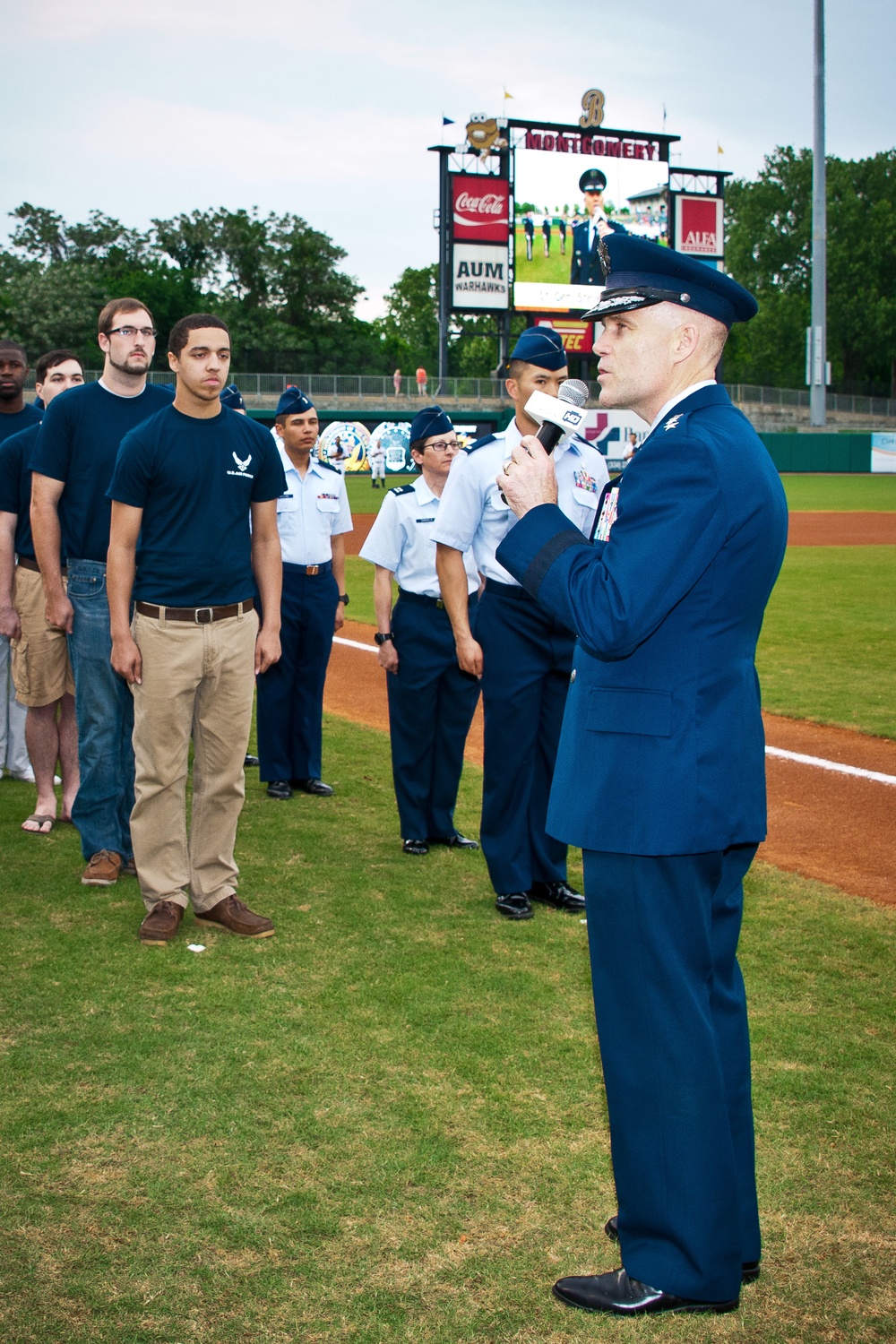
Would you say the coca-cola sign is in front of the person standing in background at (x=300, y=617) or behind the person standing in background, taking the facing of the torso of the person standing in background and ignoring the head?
behind

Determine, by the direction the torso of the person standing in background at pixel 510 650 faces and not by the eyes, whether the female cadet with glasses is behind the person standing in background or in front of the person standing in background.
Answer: behind

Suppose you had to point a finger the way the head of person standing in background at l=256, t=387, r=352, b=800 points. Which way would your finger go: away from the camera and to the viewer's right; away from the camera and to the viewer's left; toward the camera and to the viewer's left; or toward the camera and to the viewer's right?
toward the camera and to the viewer's right

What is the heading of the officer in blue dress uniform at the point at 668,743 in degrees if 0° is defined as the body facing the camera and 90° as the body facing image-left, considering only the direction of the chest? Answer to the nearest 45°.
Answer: approximately 90°

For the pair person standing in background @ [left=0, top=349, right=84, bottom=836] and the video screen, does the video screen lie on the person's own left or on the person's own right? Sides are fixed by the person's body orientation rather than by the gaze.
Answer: on the person's own left

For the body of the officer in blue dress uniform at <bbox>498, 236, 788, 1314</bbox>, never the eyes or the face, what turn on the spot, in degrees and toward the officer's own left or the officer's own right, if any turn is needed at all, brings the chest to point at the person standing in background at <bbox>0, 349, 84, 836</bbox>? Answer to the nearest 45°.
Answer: approximately 45° to the officer's own right

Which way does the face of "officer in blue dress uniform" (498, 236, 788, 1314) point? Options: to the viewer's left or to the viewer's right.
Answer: to the viewer's left

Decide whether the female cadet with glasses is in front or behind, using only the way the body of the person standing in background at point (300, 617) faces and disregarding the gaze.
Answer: in front

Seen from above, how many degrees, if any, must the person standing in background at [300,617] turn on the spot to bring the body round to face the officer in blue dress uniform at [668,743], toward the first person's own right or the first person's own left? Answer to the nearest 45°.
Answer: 0° — they already face them

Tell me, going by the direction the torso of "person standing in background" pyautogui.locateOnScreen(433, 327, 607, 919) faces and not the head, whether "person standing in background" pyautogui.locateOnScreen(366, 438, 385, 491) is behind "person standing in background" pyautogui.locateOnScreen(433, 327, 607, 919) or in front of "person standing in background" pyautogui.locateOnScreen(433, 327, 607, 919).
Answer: behind

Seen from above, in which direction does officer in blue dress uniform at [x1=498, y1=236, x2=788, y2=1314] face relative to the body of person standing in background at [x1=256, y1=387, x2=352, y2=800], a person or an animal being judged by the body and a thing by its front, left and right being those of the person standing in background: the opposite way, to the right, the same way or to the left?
to the right

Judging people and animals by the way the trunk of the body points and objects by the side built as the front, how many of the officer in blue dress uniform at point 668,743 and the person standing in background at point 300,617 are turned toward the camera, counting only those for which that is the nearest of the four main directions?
1
